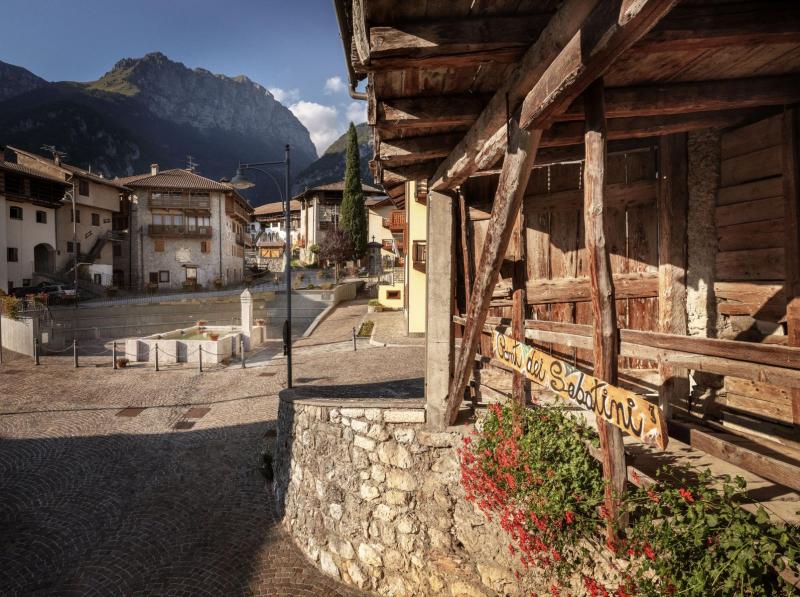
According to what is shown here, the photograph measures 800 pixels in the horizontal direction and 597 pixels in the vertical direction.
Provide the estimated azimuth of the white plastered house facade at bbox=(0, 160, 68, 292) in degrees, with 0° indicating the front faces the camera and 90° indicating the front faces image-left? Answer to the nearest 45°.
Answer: approximately 315°

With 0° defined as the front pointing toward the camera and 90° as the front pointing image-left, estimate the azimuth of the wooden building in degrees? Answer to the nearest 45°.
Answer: approximately 45°

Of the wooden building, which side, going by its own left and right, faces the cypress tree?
right

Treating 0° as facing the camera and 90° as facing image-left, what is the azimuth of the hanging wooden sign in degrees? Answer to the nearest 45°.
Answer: approximately 45°
